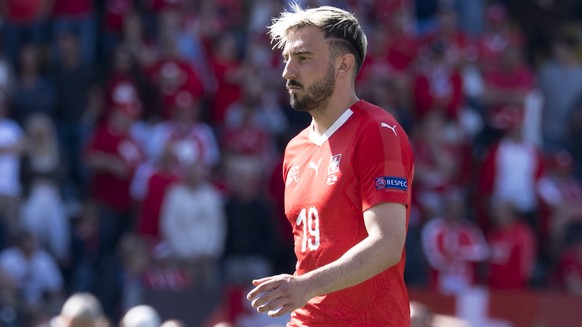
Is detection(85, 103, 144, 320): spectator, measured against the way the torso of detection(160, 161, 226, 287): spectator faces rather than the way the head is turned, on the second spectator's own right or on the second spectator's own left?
on the second spectator's own right

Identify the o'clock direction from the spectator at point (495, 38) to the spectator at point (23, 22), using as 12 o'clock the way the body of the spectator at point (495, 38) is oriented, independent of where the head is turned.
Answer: the spectator at point (23, 22) is roughly at 2 o'clock from the spectator at point (495, 38).

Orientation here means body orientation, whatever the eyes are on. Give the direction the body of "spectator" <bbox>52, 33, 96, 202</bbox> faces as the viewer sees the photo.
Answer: toward the camera

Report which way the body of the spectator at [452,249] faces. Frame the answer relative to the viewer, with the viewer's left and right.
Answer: facing the viewer

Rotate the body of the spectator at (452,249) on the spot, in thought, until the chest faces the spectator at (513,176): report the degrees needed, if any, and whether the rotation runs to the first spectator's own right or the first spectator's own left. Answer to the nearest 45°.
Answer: approximately 135° to the first spectator's own left

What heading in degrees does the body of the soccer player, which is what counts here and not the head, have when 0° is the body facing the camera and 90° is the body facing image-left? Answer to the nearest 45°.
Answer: approximately 45°

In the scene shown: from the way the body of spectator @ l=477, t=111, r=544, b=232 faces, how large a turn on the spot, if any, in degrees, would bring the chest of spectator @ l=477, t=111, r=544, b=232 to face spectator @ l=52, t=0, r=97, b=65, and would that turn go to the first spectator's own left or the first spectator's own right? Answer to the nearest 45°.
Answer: approximately 90° to the first spectator's own right

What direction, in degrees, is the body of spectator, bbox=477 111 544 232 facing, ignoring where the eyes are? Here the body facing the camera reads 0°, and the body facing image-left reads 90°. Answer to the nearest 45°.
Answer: approximately 0°

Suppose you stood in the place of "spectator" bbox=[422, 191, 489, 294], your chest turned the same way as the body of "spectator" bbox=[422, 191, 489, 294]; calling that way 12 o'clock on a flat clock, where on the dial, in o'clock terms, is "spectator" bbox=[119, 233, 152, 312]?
"spectator" bbox=[119, 233, 152, 312] is roughly at 2 o'clock from "spectator" bbox=[422, 191, 489, 294].

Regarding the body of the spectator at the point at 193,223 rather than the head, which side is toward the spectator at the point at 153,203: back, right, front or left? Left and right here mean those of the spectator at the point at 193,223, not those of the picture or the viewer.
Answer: right

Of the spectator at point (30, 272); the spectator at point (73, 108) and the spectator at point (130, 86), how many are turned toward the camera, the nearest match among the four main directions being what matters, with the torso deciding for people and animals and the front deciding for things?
3
